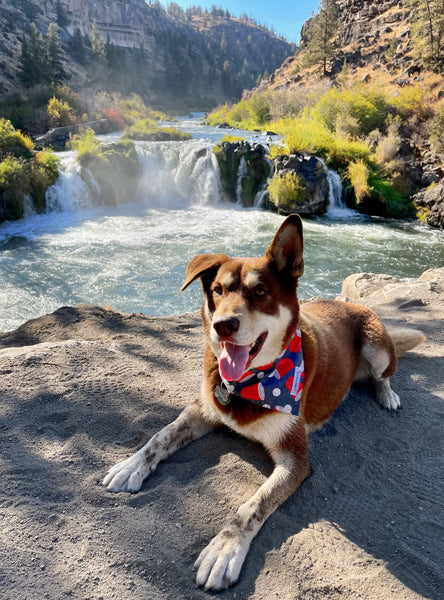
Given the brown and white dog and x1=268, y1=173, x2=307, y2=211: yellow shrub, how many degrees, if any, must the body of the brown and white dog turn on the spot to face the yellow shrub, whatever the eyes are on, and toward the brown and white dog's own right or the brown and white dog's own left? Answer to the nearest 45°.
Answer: approximately 135° to the brown and white dog's own right

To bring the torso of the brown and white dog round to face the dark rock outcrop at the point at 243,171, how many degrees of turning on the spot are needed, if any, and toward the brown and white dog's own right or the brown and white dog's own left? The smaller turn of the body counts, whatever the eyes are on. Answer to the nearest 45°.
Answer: approximately 135° to the brown and white dog's own right

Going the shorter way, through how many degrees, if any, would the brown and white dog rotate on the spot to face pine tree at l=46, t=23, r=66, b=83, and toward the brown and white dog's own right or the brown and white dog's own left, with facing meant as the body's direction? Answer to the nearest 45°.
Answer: approximately 90° to the brown and white dog's own right

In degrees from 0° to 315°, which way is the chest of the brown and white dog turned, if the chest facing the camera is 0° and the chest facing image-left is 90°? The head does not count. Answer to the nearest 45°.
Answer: approximately 45°

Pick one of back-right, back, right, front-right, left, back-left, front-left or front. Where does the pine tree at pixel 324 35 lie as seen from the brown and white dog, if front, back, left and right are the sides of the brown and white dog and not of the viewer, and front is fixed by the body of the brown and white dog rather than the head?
back-right

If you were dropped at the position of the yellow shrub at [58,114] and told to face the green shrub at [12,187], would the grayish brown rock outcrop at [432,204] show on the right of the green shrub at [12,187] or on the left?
left

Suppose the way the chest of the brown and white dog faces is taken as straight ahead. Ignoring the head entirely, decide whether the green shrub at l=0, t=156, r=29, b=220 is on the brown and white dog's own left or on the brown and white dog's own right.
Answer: on the brown and white dog's own right

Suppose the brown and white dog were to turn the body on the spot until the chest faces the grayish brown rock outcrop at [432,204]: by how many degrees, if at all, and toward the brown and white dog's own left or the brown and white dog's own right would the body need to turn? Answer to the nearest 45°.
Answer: approximately 180°

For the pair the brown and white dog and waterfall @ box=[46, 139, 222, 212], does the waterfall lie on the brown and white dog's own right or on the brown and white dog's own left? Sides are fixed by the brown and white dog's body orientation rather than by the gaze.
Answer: on the brown and white dog's own right

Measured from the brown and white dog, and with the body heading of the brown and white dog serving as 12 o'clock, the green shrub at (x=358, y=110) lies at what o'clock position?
The green shrub is roughly at 5 o'clock from the brown and white dog.

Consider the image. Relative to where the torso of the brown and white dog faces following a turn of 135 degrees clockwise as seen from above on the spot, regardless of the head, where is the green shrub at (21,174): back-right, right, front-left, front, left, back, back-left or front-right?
front-left

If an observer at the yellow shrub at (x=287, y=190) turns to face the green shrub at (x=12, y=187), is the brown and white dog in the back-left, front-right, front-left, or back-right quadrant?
front-left

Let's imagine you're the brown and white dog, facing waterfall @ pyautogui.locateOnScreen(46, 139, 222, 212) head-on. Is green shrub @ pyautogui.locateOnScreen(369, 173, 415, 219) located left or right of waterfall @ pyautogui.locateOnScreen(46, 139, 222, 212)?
right
